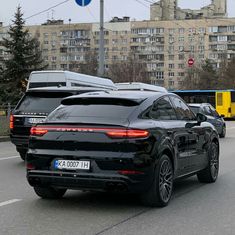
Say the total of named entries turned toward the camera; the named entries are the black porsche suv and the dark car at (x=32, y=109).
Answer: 0

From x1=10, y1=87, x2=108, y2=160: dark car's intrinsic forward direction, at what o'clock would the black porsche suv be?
The black porsche suv is roughly at 4 o'clock from the dark car.

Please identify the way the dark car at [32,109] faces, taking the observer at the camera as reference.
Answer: facing away from the viewer and to the right of the viewer

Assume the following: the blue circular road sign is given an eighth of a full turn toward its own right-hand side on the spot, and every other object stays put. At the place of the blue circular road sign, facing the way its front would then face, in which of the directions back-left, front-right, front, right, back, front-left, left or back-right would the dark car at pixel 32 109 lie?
front-left

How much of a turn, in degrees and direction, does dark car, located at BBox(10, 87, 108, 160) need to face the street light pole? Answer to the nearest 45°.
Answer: approximately 45° to its left

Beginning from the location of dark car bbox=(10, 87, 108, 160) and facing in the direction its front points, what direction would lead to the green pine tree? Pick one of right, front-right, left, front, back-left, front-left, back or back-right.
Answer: front-left

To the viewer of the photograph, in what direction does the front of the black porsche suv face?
facing away from the viewer and to the right of the viewer

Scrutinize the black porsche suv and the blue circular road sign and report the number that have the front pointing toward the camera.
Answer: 1

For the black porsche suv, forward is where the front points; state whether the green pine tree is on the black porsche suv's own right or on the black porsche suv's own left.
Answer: on the black porsche suv's own left

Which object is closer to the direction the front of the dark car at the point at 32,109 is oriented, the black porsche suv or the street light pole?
the street light pole

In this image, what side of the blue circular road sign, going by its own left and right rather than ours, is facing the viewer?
front

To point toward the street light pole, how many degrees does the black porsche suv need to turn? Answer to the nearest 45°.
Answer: approximately 45° to its left

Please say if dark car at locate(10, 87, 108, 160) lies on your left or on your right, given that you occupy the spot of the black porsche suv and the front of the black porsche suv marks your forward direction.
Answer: on your left
